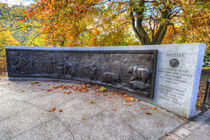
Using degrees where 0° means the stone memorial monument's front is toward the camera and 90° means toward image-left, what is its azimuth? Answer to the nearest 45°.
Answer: approximately 45°
